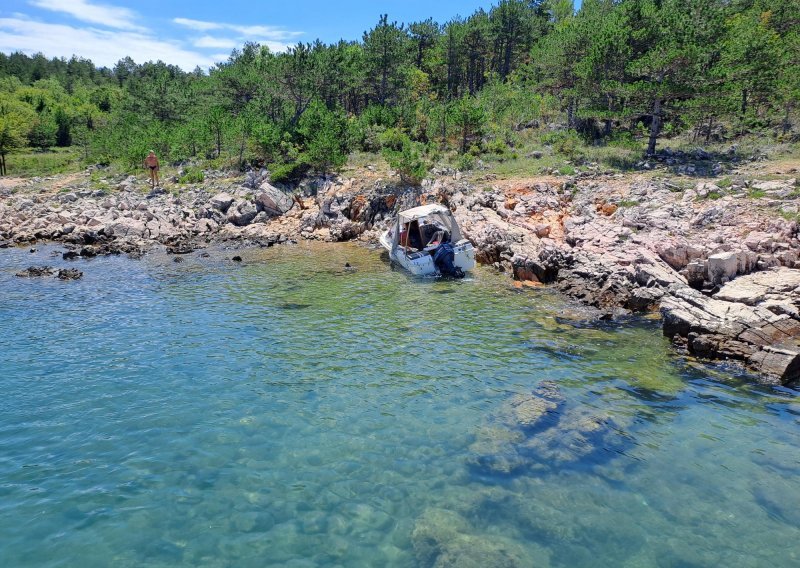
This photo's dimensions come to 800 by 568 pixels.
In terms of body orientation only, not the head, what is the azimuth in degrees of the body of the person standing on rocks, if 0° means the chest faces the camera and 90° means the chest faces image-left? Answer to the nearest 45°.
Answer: approximately 0°

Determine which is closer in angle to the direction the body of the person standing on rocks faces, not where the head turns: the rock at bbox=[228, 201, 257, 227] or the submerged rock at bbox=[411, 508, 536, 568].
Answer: the submerged rock

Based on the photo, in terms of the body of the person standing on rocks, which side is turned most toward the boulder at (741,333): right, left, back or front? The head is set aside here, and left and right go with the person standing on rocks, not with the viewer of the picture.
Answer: front

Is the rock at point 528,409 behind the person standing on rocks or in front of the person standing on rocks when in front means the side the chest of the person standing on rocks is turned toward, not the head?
in front

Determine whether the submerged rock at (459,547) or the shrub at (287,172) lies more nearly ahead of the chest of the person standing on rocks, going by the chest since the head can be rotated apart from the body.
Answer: the submerged rock

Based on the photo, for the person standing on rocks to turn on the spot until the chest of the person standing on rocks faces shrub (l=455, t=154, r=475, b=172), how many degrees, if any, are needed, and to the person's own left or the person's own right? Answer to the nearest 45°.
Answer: approximately 45° to the person's own left

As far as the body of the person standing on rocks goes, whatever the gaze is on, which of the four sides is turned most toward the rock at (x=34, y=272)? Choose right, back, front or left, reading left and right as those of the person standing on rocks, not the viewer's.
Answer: front

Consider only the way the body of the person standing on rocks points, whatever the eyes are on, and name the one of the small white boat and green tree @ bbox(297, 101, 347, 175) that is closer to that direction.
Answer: the small white boat

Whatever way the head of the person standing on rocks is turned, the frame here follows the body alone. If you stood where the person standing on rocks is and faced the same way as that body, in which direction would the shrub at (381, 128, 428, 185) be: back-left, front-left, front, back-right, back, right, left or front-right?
front-left

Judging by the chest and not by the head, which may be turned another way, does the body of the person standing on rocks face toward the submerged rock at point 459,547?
yes

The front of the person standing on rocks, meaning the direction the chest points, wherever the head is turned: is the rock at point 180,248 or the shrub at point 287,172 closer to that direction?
the rock
